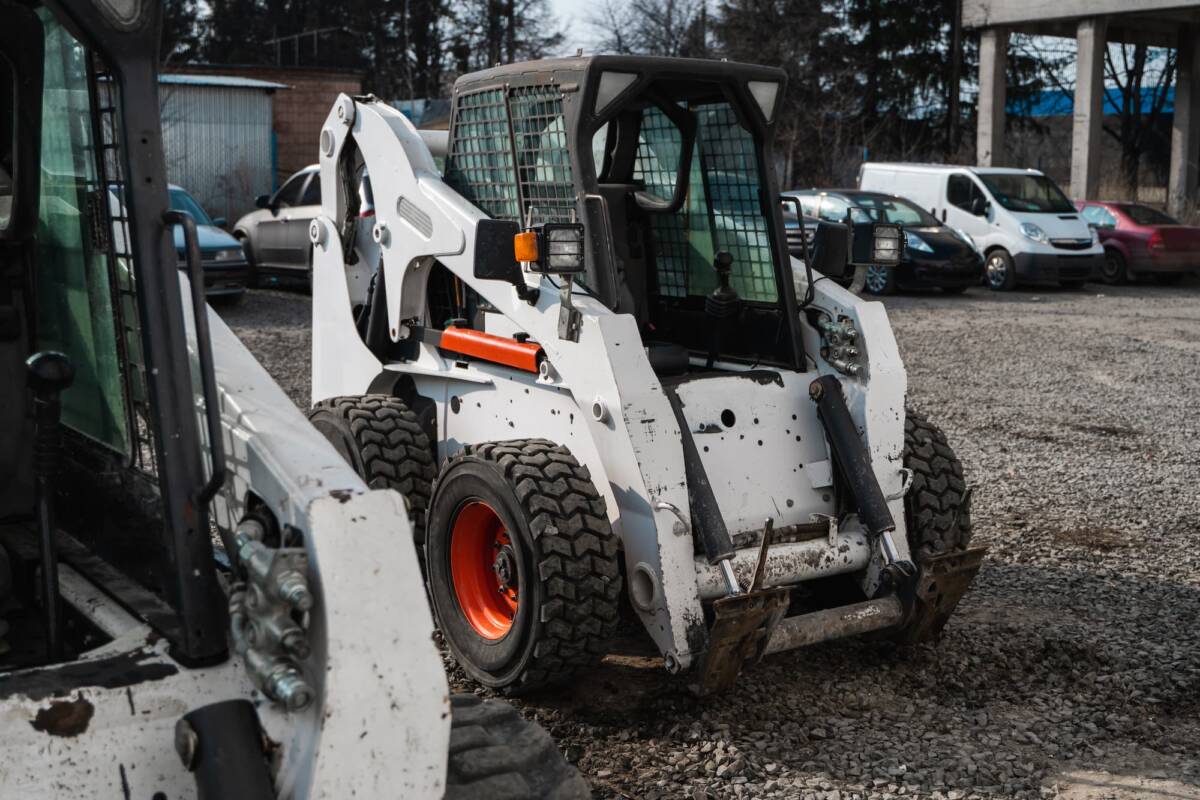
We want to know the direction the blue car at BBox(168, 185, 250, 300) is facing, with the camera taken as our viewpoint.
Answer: facing the viewer and to the right of the viewer

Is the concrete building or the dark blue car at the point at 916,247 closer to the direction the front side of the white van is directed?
the dark blue car

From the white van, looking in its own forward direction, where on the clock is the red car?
The red car is roughly at 9 o'clock from the white van.

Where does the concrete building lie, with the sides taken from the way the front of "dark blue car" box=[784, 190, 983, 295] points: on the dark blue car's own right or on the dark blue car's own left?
on the dark blue car's own left

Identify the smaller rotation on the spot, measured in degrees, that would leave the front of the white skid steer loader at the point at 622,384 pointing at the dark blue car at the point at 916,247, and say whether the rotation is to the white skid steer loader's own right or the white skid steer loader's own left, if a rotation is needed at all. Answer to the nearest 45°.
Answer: approximately 135° to the white skid steer loader's own left

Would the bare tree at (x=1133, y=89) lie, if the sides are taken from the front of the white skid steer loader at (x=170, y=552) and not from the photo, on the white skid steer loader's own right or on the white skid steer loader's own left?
on the white skid steer loader's own left

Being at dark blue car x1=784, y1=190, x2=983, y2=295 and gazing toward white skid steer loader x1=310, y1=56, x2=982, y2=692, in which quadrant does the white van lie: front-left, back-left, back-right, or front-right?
back-left

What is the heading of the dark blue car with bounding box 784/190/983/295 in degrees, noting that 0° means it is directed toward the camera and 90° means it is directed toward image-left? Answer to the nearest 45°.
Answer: approximately 315°

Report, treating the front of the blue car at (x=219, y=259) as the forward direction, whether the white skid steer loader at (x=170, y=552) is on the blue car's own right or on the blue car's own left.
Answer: on the blue car's own right
